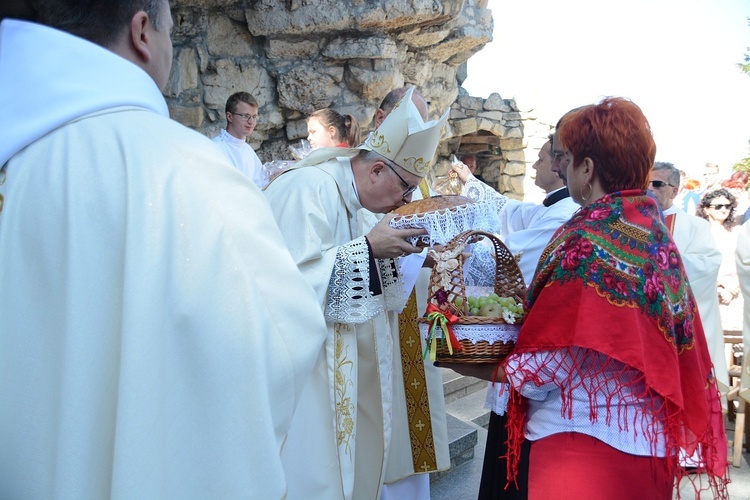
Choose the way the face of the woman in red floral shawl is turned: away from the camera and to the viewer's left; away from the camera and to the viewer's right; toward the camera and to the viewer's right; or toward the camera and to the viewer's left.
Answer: away from the camera and to the viewer's left

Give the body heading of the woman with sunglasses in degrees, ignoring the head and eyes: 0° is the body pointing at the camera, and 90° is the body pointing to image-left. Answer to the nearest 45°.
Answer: approximately 0°

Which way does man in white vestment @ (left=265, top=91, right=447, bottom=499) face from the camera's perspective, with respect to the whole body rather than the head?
to the viewer's right

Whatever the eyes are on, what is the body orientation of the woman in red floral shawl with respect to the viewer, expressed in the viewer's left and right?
facing away from the viewer and to the left of the viewer

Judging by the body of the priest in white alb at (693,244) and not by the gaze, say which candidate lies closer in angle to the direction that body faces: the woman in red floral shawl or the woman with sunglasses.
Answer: the woman in red floral shawl

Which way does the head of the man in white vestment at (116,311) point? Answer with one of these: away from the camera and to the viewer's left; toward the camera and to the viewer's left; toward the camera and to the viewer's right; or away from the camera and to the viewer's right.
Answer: away from the camera and to the viewer's right

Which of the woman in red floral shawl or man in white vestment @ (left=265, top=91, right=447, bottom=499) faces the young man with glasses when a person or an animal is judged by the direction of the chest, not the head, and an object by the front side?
the woman in red floral shawl
